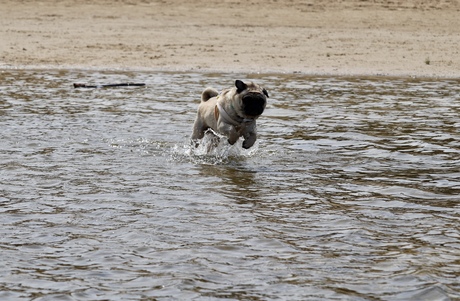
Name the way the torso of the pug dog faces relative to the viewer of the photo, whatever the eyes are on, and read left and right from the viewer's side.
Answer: facing the viewer and to the right of the viewer
